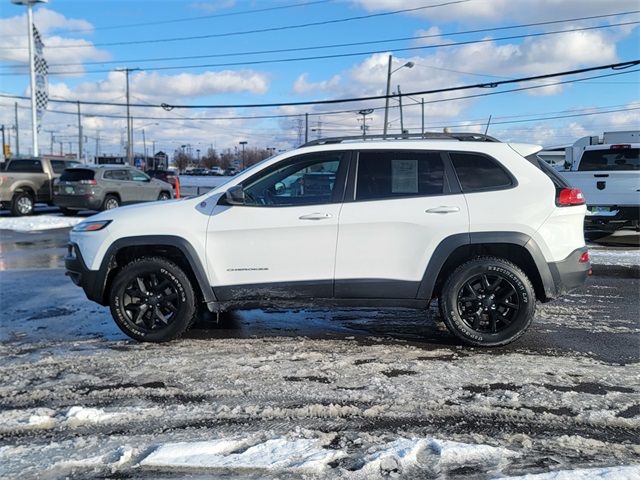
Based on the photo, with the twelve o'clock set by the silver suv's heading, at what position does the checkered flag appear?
The checkered flag is roughly at 10 o'clock from the silver suv.

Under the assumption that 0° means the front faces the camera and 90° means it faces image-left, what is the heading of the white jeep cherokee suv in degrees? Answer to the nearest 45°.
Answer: approximately 90°

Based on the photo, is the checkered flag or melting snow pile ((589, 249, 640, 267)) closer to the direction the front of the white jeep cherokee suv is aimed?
the checkered flag

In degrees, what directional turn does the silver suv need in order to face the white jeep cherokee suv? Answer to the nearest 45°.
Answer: approximately 135° to its right

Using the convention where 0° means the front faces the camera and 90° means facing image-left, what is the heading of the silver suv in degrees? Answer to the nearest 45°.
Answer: approximately 225°

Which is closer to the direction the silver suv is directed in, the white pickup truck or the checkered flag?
the checkered flag

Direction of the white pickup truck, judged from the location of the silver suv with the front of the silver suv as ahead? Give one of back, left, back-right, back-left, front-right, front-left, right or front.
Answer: right

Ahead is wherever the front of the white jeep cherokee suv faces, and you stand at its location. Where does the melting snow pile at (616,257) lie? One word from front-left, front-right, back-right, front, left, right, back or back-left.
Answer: back-right

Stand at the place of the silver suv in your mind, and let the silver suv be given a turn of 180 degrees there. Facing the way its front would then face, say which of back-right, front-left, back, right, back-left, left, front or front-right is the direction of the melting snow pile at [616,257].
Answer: left

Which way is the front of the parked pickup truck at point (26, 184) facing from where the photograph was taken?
facing away from the viewer and to the right of the viewer

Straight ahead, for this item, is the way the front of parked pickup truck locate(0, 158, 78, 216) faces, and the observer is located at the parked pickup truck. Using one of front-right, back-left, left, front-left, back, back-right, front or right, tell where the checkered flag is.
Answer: front-left

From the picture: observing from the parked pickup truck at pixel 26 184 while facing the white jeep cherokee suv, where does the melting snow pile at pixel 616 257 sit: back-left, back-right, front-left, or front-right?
front-left

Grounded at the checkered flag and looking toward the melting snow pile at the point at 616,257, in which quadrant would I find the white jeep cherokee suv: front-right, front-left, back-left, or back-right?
front-right

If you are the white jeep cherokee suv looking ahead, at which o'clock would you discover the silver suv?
The silver suv is roughly at 2 o'clock from the white jeep cherokee suv.

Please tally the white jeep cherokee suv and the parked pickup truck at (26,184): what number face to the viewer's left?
1

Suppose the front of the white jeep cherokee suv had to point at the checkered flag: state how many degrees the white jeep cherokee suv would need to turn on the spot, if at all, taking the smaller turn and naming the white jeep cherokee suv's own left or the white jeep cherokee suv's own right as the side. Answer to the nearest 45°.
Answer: approximately 45° to the white jeep cherokee suv's own right

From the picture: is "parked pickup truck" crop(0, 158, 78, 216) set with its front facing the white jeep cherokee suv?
no
